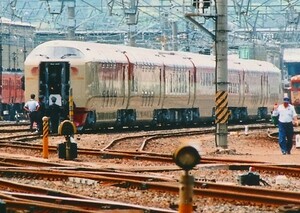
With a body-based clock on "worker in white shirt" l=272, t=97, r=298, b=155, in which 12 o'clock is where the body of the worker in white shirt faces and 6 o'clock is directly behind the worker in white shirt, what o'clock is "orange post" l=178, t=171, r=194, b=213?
The orange post is roughly at 12 o'clock from the worker in white shirt.

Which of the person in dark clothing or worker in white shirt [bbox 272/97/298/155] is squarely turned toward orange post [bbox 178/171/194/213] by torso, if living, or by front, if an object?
the worker in white shirt

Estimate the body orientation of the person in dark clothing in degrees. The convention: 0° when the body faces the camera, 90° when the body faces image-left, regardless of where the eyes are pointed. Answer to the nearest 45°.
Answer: approximately 180°

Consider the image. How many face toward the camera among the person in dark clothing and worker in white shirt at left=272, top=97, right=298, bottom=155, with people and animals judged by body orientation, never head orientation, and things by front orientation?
1

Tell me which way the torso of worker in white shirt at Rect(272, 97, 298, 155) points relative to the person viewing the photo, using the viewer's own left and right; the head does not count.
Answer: facing the viewer

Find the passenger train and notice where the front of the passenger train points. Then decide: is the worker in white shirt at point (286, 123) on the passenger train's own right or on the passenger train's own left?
on the passenger train's own left

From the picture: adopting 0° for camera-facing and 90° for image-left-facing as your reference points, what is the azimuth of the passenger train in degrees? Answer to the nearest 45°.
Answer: approximately 45°

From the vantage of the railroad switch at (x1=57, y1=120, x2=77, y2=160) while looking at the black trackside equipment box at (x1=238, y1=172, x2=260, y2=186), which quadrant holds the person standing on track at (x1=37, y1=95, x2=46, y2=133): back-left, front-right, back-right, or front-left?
back-left

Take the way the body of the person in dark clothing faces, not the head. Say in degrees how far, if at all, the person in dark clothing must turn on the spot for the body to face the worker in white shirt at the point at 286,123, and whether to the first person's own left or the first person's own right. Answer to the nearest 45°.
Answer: approximately 135° to the first person's own right

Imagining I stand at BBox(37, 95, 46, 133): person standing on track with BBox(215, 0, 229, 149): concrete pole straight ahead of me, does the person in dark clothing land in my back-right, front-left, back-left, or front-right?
front-left

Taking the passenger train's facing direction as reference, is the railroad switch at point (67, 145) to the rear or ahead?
ahead

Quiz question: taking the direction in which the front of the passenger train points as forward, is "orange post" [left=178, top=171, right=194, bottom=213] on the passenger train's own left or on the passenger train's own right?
on the passenger train's own left
